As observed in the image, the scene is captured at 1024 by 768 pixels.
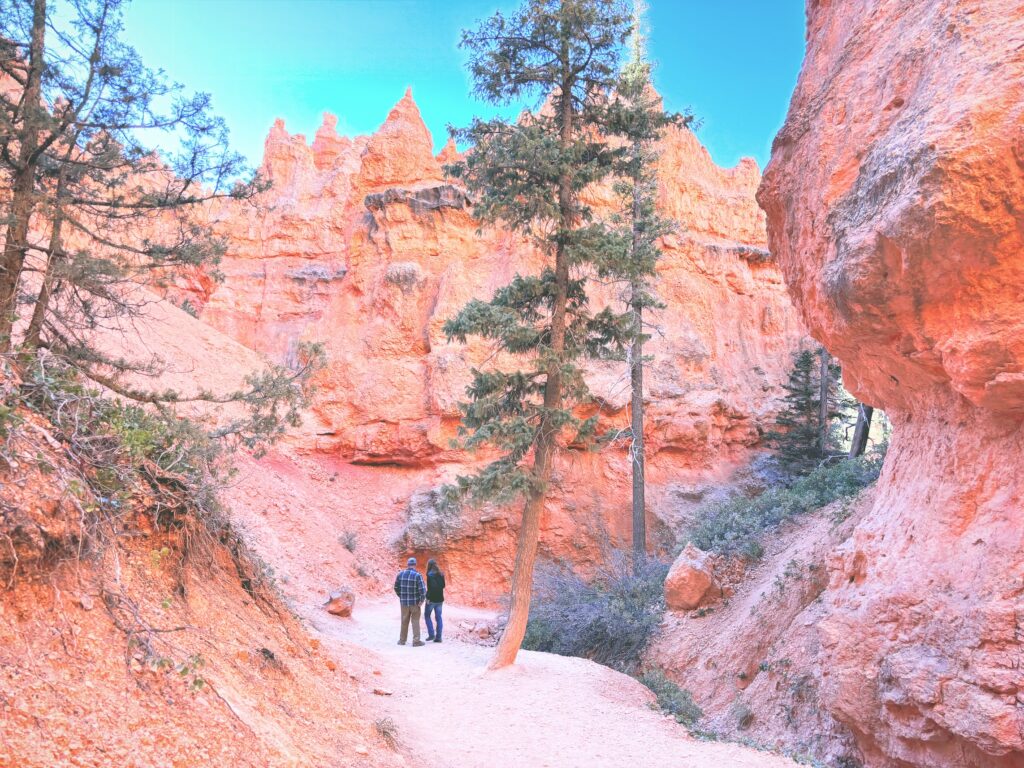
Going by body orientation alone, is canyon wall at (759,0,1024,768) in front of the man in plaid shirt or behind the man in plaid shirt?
behind

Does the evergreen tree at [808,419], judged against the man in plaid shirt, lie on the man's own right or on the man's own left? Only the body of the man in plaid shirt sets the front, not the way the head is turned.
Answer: on the man's own right

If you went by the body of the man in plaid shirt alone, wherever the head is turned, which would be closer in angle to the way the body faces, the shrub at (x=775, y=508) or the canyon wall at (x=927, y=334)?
the shrub

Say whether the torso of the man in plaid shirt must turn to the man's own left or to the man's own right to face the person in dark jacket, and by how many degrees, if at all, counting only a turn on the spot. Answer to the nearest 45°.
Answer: approximately 45° to the man's own right

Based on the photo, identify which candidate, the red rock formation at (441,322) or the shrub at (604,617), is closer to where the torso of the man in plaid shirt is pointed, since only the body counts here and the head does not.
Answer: the red rock formation

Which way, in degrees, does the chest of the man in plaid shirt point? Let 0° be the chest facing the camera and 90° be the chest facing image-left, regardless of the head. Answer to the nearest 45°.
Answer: approximately 180°

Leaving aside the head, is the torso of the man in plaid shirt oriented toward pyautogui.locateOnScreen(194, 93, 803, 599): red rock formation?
yes
